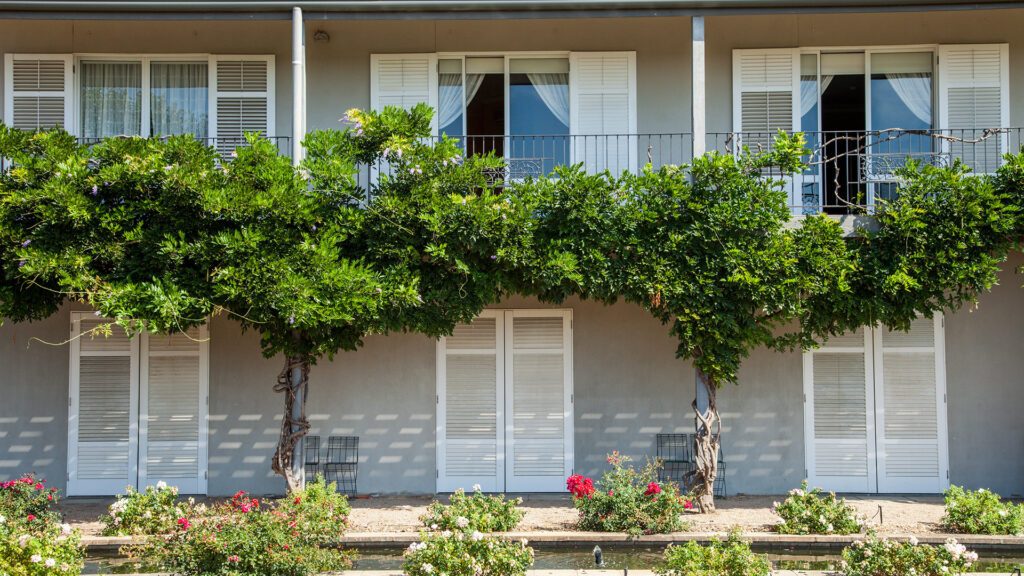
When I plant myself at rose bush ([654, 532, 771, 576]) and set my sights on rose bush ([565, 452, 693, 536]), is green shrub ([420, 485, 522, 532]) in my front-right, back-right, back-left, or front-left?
front-left

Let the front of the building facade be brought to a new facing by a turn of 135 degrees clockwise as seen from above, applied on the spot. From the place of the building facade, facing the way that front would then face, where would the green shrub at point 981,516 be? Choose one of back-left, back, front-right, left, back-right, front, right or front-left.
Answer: back

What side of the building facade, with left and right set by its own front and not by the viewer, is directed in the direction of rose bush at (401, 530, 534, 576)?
front

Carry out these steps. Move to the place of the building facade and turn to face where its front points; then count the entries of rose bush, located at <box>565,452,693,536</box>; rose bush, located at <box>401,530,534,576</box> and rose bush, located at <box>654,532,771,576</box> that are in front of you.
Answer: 3

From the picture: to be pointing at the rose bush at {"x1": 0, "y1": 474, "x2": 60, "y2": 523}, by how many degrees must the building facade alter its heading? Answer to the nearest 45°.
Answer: approximately 45° to its right

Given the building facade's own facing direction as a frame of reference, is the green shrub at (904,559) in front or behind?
in front

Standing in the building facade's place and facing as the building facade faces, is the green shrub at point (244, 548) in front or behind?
in front

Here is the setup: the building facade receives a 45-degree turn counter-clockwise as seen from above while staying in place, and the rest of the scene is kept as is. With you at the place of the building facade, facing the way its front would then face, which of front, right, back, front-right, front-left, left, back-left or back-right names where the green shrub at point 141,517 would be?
right

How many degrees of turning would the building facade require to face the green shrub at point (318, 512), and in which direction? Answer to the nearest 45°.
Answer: approximately 45° to its right

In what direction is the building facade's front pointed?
toward the camera
